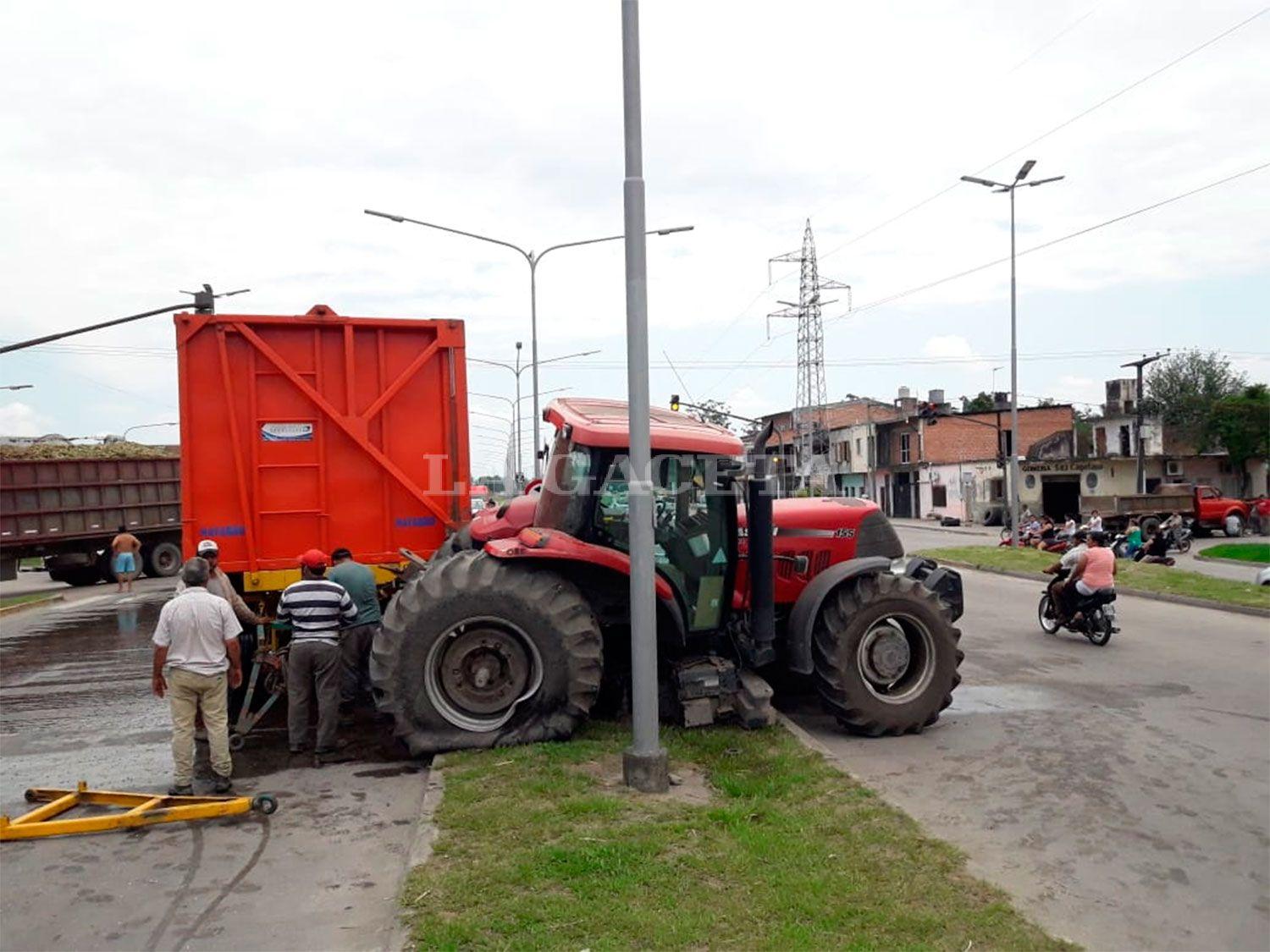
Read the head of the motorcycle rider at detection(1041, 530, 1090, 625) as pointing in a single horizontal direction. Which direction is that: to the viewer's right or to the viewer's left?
to the viewer's left

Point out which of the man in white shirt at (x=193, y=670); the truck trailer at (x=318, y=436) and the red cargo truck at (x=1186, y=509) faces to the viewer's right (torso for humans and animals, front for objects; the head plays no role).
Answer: the red cargo truck

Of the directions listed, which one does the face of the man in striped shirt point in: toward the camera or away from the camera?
away from the camera

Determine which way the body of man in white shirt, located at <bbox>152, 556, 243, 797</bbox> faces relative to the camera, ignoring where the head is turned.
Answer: away from the camera

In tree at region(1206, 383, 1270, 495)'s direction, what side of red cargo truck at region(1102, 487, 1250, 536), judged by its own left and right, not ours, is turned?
left

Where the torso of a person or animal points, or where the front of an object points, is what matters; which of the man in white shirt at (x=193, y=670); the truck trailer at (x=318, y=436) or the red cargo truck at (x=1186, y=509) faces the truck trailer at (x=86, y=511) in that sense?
the man in white shirt

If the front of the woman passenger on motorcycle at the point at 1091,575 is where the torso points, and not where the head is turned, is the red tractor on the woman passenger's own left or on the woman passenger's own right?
on the woman passenger's own left

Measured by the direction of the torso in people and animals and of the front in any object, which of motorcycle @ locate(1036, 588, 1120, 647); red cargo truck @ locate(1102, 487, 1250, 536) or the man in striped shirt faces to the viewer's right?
the red cargo truck

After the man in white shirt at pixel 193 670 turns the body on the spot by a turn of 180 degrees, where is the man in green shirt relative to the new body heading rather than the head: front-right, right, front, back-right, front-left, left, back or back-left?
back-left

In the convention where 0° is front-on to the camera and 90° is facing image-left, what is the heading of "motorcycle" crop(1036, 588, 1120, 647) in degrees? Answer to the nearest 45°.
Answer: approximately 135°

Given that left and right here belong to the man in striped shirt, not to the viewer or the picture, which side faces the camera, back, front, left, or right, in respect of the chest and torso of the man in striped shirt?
back
